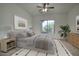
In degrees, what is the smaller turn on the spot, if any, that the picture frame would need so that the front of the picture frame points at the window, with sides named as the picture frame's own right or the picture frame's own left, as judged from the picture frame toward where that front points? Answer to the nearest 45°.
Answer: approximately 45° to the picture frame's own left

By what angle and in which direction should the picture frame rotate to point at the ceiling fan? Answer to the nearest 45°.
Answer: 0° — it already faces it

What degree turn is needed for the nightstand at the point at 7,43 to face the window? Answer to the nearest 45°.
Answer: approximately 45° to its left

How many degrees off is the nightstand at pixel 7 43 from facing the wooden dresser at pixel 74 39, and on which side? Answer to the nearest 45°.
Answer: approximately 45° to its left

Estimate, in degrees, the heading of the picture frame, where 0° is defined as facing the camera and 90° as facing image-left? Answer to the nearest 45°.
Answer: approximately 315°
